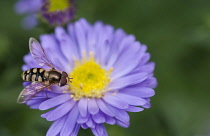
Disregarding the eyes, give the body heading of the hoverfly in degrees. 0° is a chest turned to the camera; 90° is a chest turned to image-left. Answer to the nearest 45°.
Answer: approximately 270°
